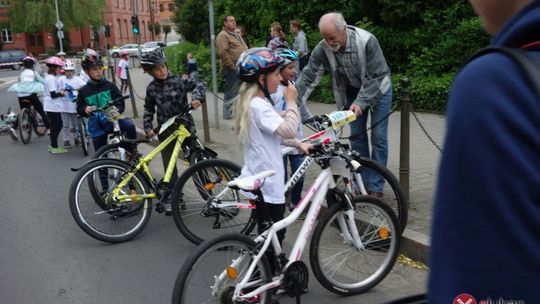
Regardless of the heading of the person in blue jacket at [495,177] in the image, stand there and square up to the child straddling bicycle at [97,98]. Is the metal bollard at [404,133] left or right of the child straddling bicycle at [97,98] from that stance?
right

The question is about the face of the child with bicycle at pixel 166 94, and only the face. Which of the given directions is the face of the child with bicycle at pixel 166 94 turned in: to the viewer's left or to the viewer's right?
to the viewer's right

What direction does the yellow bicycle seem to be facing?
to the viewer's right

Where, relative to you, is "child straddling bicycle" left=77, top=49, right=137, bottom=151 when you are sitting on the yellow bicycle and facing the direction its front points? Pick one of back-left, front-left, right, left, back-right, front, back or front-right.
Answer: left

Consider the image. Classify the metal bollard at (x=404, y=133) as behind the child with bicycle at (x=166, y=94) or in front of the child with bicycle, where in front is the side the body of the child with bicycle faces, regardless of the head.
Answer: in front

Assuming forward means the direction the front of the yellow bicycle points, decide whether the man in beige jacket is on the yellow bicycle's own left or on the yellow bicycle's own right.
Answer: on the yellow bicycle's own left
